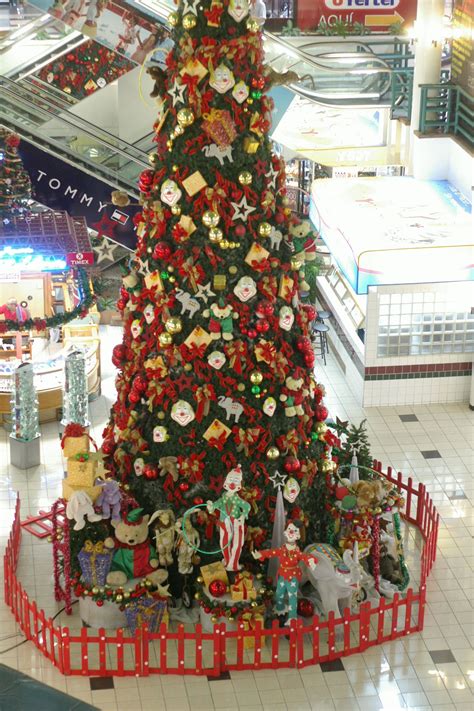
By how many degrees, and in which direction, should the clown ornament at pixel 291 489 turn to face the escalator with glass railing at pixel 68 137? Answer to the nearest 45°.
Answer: approximately 135° to its right

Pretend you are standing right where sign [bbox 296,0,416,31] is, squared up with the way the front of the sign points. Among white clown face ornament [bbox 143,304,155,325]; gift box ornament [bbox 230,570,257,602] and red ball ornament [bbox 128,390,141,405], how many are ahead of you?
3

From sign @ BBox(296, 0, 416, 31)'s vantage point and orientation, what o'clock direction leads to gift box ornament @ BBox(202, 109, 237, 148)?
The gift box ornament is roughly at 12 o'clock from the sign.

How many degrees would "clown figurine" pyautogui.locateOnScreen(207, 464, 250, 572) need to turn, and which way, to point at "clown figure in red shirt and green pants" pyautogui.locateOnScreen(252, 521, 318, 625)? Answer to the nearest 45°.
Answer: approximately 45° to its left

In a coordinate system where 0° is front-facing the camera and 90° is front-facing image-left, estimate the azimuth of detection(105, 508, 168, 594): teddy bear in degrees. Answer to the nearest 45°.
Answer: approximately 0°

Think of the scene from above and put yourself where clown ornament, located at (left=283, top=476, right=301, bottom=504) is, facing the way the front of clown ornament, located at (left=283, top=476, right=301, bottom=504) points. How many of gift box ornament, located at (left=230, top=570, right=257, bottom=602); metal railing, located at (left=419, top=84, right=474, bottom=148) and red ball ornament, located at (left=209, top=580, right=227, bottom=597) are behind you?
1

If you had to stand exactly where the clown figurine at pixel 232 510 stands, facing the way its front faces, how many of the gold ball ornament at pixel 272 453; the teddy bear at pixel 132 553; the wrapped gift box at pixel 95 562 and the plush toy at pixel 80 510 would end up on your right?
3
